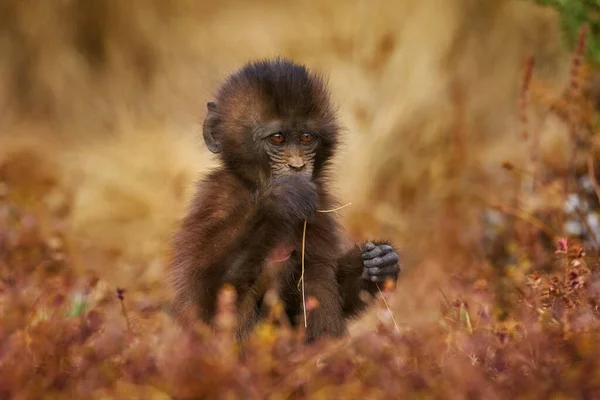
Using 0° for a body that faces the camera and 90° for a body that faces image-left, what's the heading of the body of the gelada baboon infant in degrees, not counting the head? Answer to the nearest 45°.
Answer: approximately 315°
